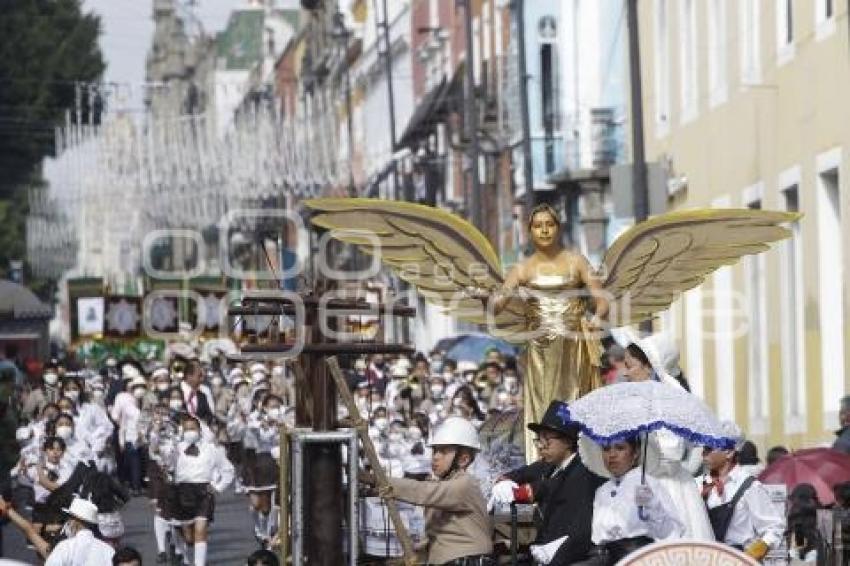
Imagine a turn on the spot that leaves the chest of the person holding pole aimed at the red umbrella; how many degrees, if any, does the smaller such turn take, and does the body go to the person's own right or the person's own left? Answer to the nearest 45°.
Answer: approximately 135° to the person's own right

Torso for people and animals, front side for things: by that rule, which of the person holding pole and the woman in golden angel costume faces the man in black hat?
the woman in golden angel costume

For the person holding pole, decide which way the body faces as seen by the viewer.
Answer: to the viewer's left

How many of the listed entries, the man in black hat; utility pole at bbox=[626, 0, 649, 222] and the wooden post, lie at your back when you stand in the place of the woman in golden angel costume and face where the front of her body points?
1

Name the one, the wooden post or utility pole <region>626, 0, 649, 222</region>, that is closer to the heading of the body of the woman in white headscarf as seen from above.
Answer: the wooden post
